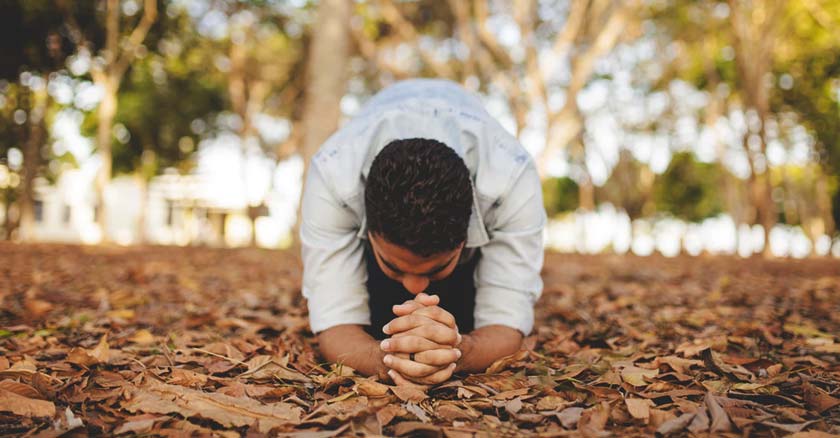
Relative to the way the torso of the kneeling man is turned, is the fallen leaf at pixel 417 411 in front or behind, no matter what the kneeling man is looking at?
in front

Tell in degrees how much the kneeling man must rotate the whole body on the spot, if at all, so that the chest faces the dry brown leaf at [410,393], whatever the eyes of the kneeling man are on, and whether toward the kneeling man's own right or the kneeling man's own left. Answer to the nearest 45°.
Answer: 0° — they already face it

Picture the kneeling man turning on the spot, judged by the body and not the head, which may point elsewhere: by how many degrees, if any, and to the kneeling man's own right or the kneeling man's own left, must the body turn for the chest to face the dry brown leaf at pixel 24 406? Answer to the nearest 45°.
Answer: approximately 45° to the kneeling man's own right

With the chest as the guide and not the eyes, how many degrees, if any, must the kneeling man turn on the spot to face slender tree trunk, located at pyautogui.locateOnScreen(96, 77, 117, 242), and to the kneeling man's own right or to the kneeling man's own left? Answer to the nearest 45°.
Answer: approximately 135° to the kneeling man's own right

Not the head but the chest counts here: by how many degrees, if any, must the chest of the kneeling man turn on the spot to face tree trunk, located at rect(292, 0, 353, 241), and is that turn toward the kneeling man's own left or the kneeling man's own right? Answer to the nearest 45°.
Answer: approximately 180°

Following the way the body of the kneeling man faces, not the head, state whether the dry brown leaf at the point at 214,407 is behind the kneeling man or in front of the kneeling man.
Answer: in front

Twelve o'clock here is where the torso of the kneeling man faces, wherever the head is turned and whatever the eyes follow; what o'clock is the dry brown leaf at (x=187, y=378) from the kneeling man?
The dry brown leaf is roughly at 2 o'clock from the kneeling man.

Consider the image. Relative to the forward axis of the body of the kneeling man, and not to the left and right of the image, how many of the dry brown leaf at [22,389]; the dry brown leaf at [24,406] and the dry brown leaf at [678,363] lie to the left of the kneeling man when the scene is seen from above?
1

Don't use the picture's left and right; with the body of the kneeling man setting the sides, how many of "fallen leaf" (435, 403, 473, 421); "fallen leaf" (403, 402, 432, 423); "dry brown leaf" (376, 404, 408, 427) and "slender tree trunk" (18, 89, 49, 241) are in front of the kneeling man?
3

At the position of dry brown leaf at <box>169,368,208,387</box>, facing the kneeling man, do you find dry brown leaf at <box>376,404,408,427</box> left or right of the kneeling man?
right

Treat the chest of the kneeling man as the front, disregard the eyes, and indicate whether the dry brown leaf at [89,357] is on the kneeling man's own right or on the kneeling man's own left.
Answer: on the kneeling man's own right

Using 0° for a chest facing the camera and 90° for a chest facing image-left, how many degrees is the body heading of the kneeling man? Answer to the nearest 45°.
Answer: approximately 0°
